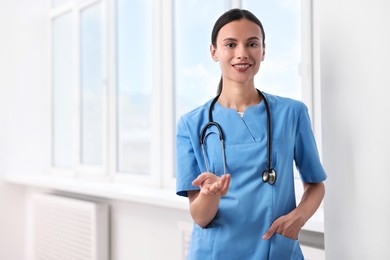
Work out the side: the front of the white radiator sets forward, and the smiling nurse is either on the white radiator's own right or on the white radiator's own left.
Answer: on the white radiator's own left

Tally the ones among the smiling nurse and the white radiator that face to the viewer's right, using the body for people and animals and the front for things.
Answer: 0

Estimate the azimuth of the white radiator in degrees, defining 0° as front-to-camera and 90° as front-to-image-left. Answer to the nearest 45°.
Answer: approximately 45°

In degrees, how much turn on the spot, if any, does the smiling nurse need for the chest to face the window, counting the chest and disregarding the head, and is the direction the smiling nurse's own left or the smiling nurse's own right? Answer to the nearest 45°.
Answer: approximately 135° to the smiling nurse's own right

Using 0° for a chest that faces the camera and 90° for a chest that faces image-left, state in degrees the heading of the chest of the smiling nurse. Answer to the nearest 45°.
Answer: approximately 0°
